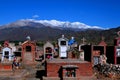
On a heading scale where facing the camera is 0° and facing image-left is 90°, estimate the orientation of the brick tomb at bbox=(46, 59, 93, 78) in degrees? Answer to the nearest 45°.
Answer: approximately 0°
